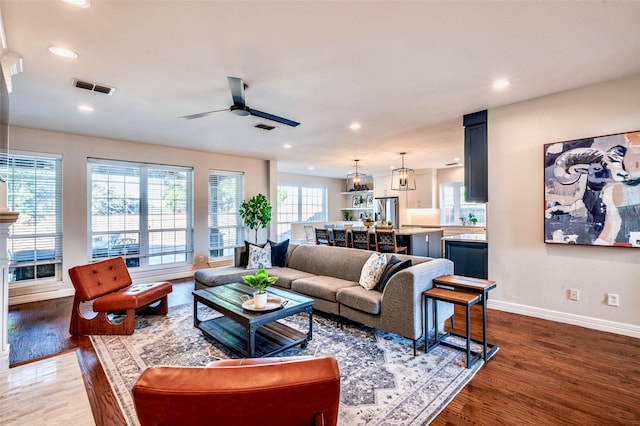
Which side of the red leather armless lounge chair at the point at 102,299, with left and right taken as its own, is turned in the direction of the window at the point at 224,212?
left

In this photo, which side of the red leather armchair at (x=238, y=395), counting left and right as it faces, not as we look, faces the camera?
back

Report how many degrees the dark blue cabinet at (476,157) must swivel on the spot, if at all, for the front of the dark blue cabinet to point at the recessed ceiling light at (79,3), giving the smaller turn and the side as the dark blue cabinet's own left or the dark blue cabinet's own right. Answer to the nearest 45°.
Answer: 0° — it already faces it

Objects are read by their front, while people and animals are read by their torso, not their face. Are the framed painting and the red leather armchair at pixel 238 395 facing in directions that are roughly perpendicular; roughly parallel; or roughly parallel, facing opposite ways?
roughly perpendicular

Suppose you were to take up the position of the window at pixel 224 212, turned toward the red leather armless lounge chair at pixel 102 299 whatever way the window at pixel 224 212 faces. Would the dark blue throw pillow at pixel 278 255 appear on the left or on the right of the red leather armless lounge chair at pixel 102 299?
left

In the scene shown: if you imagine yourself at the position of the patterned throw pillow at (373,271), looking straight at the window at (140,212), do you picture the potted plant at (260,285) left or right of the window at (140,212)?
left

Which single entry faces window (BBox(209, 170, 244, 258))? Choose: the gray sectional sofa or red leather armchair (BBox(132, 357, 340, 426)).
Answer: the red leather armchair

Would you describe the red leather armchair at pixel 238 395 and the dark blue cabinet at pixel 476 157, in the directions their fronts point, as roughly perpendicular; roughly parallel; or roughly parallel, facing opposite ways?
roughly perpendicular

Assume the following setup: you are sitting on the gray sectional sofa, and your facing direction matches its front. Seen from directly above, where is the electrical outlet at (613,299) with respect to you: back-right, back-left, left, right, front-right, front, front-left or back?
back-left

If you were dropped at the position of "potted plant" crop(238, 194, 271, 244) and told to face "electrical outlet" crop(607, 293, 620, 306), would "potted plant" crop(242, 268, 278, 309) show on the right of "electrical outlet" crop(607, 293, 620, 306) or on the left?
right

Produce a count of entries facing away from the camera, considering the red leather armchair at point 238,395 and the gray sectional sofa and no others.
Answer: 1

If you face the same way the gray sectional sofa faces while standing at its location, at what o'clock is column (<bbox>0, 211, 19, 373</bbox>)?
The column is roughly at 1 o'clock from the gray sectional sofa.
